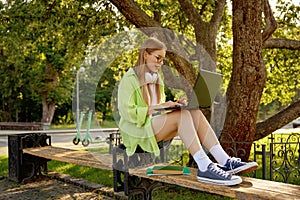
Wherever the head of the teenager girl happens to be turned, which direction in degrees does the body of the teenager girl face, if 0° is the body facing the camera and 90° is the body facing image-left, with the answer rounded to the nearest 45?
approximately 315°

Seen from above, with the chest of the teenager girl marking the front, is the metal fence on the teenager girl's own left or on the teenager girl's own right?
on the teenager girl's own left
